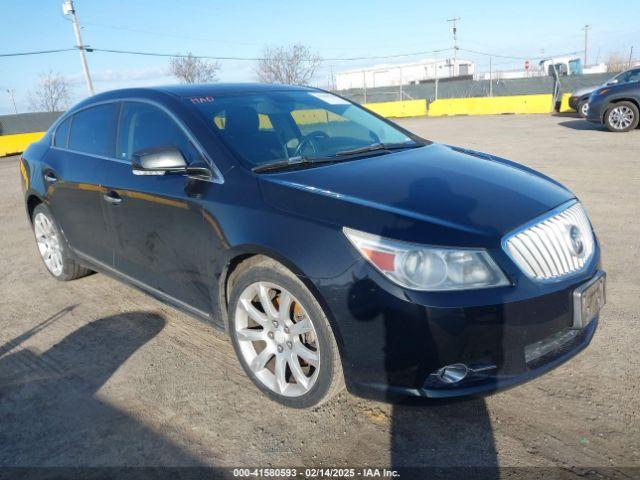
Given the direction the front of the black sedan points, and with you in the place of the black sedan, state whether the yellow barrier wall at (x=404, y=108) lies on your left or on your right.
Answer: on your left

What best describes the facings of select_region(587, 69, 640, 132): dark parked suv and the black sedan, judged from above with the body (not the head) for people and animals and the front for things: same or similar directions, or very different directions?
very different directions

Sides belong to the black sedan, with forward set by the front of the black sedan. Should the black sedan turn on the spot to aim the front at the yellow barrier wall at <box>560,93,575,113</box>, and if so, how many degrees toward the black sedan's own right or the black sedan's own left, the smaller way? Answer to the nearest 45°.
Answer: approximately 90° to the black sedan's own left

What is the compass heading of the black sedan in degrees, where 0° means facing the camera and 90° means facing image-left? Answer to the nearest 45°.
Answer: approximately 315°

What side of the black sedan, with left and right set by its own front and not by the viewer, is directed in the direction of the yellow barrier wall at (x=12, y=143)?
back

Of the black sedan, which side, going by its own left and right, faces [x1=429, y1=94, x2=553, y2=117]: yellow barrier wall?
left

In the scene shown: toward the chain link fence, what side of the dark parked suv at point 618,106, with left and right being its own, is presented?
right

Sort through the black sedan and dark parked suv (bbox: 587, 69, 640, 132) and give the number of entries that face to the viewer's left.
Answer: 1

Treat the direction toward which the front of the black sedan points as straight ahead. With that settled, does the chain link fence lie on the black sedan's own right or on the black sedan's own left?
on the black sedan's own left

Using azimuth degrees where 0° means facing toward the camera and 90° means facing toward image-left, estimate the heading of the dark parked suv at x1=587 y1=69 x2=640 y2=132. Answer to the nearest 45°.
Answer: approximately 90°

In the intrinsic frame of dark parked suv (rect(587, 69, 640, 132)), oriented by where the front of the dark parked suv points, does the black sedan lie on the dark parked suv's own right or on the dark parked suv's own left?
on the dark parked suv's own left
